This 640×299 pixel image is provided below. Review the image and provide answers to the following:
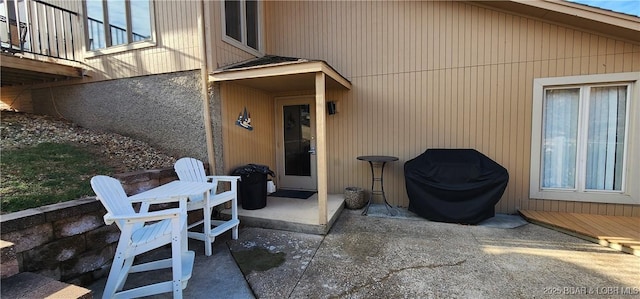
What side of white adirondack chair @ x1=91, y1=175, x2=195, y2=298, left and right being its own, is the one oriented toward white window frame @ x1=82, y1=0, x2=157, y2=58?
left

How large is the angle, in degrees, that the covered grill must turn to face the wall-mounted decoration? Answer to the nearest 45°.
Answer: approximately 90° to its right

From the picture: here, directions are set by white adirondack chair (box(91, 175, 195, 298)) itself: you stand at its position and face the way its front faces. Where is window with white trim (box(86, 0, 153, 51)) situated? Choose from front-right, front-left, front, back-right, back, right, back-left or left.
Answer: left

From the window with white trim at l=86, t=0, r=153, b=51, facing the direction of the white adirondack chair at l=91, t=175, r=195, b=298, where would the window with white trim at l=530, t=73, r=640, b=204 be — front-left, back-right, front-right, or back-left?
front-left

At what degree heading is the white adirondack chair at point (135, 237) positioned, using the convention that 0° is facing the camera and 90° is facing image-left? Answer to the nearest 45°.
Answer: approximately 270°

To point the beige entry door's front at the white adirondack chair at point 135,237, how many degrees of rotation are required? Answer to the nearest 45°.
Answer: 0° — it already faces it

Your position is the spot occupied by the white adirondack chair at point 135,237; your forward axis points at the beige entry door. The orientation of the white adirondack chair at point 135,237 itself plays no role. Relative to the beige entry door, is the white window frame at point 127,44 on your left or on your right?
left

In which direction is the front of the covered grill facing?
toward the camera

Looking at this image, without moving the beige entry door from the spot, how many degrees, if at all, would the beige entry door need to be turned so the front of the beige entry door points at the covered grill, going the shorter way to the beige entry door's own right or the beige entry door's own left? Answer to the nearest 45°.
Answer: approximately 45° to the beige entry door's own left

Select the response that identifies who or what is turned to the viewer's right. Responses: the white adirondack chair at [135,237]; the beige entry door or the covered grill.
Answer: the white adirondack chair

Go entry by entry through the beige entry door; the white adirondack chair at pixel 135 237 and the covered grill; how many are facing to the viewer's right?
1

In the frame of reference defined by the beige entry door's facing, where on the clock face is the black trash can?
The black trash can is roughly at 1 o'clock from the beige entry door.

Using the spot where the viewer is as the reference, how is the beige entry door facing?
facing the viewer

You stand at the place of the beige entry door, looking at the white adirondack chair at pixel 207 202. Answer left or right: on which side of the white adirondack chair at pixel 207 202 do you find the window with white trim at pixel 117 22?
right
